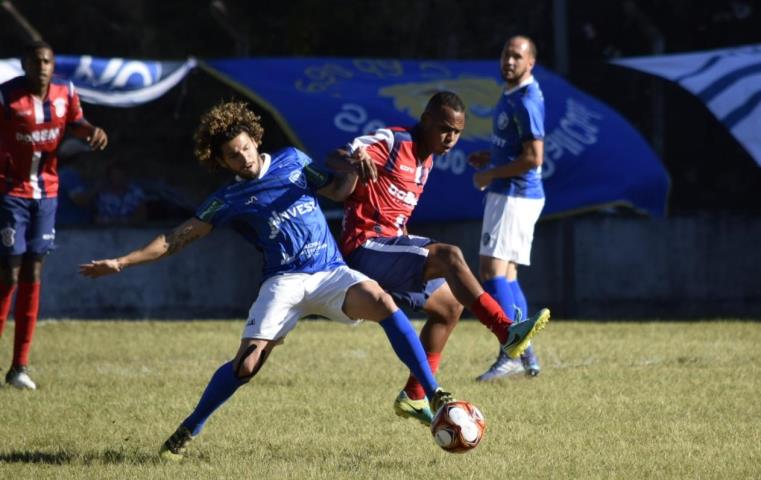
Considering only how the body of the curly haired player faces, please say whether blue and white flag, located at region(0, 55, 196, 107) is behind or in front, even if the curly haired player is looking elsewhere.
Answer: behind

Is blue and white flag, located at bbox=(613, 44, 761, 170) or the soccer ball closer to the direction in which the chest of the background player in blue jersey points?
the soccer ball

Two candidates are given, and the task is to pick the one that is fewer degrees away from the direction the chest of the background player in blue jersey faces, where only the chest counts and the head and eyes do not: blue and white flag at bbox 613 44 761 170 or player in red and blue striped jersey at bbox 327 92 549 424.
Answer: the player in red and blue striped jersey

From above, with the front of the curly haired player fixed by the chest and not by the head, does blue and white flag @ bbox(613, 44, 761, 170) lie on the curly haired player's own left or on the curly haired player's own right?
on the curly haired player's own left

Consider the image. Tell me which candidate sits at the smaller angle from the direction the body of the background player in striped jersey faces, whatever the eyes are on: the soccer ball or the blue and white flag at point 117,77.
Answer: the soccer ball
